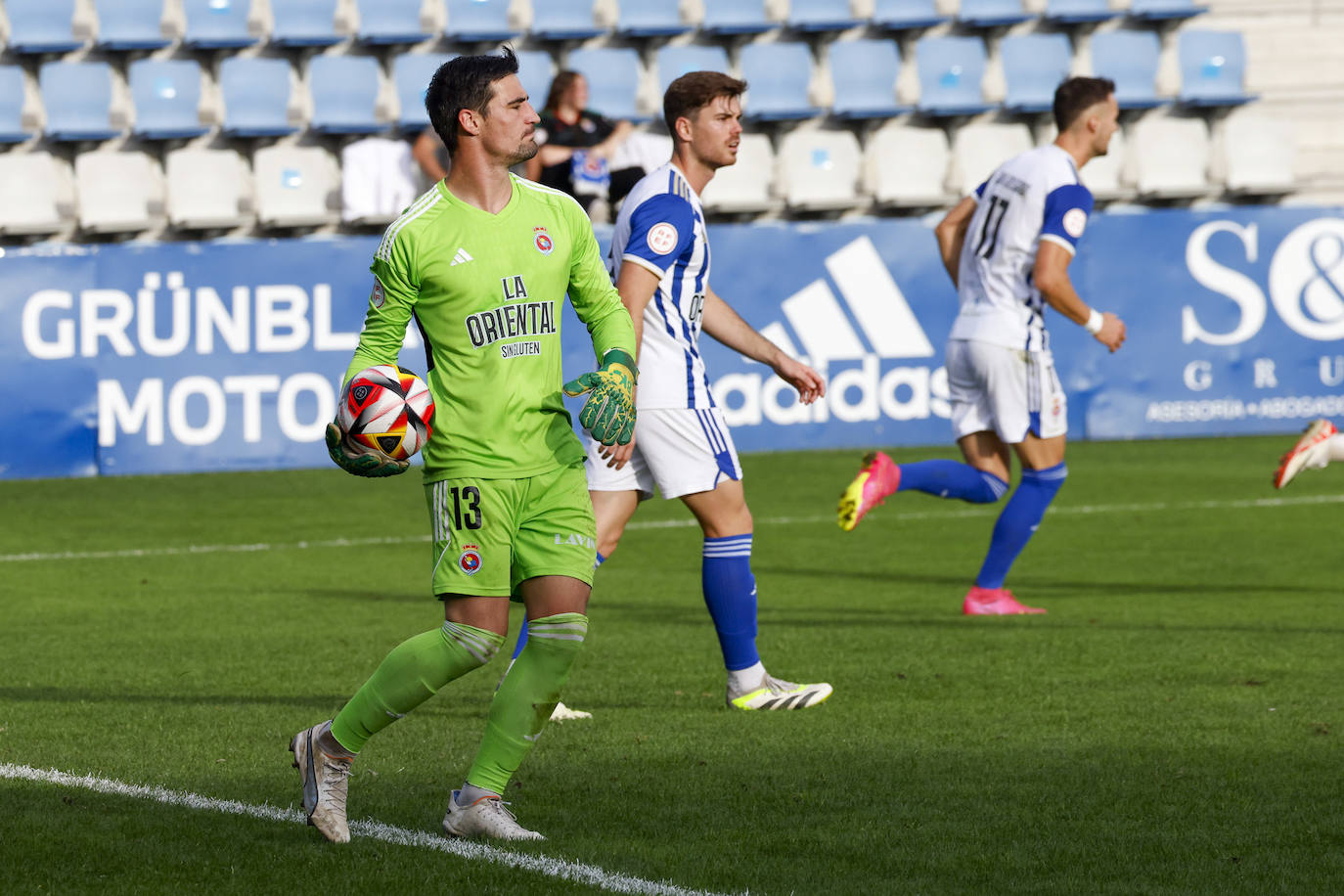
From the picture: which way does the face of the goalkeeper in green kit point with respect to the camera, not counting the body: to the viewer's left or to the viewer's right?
to the viewer's right

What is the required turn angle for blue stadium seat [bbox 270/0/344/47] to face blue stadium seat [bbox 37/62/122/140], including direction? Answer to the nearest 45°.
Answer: approximately 90° to its right

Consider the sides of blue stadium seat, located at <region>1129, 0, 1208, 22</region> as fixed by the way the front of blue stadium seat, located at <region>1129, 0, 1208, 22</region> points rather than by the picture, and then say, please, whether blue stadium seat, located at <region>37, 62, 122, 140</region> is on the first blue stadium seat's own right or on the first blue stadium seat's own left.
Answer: on the first blue stadium seat's own right

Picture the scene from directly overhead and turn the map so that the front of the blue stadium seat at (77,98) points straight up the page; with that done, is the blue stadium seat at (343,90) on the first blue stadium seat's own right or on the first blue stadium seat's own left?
on the first blue stadium seat's own left

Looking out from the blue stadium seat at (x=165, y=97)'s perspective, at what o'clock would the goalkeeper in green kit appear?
The goalkeeper in green kit is roughly at 12 o'clock from the blue stadium seat.

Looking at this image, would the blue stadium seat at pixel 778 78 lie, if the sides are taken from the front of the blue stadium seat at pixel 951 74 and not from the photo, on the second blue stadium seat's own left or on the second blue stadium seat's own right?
on the second blue stadium seat's own right

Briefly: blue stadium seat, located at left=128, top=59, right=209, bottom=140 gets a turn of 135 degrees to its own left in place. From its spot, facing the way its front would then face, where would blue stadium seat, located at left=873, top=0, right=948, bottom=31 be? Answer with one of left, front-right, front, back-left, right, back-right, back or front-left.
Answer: front-right

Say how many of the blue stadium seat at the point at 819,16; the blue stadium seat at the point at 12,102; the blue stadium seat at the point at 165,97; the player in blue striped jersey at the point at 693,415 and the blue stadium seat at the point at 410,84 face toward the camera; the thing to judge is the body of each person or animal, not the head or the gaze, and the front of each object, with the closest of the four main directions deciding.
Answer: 4

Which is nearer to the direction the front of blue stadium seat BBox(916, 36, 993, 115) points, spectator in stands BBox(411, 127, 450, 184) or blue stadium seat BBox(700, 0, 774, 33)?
the spectator in stands

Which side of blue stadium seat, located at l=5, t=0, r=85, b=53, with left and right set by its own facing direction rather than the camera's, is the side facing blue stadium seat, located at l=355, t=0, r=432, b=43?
left

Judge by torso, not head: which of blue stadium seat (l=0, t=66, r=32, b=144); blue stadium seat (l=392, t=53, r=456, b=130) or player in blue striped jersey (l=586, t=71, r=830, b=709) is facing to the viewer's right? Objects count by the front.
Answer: the player in blue striped jersey
